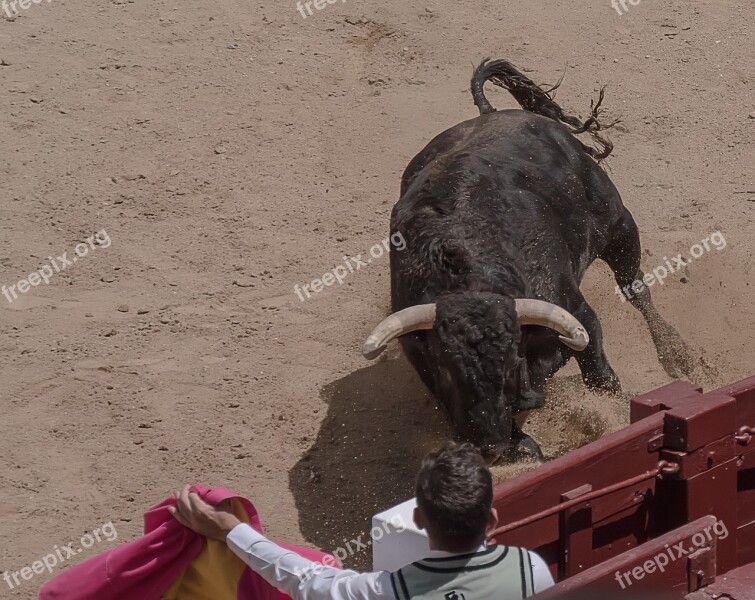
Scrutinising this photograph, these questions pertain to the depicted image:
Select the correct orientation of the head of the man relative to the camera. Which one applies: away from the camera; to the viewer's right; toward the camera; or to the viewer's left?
away from the camera

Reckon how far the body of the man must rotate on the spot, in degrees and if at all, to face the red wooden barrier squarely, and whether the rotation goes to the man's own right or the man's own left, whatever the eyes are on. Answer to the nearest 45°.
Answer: approximately 45° to the man's own right

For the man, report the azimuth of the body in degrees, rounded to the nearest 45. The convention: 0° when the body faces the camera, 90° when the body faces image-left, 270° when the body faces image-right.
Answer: approximately 180°

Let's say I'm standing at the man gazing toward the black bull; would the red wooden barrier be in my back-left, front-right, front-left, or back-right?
front-right

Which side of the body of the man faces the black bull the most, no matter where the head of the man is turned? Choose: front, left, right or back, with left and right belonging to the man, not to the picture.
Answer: front

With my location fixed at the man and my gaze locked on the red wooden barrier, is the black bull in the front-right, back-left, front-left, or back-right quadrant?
front-left
